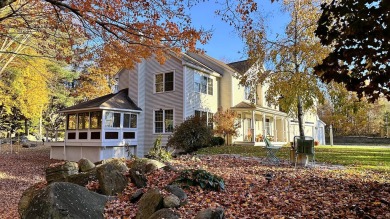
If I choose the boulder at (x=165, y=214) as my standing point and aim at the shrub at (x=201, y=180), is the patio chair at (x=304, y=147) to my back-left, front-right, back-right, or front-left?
front-right

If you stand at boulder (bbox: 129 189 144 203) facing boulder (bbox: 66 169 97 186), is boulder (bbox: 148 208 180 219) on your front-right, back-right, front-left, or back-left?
back-left

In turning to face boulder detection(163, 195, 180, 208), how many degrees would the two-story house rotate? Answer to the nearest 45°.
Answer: approximately 45° to its right

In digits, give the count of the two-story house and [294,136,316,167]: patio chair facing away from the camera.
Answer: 1

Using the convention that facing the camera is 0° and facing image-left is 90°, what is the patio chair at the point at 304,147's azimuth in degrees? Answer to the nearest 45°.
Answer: approximately 180°

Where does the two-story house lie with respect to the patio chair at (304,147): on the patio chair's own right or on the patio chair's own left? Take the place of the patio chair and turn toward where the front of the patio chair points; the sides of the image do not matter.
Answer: on the patio chair's own left

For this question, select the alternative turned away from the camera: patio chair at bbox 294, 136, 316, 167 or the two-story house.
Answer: the patio chair

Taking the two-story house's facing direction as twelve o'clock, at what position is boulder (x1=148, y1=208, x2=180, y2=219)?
The boulder is roughly at 1 o'clock from the two-story house.

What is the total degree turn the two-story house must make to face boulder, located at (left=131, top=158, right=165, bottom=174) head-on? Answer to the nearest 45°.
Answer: approximately 45° to its right

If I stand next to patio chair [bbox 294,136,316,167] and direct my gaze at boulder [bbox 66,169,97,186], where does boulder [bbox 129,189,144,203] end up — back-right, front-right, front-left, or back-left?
front-left

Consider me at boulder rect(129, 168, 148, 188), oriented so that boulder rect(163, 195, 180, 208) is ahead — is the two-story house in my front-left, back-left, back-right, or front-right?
back-left

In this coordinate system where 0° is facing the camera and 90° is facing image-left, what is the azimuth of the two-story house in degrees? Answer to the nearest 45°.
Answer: approximately 315°

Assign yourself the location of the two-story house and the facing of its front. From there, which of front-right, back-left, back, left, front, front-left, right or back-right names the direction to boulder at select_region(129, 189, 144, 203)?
front-right
